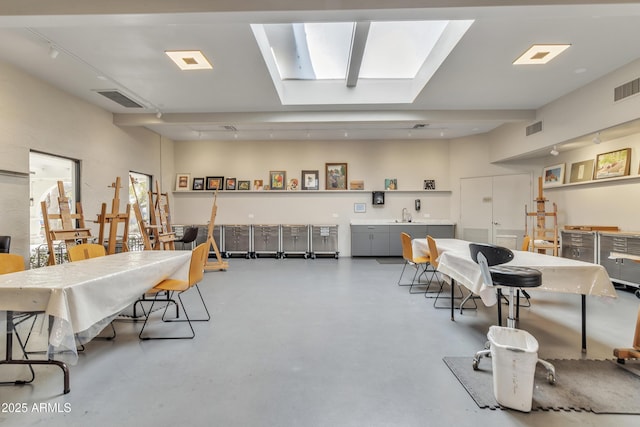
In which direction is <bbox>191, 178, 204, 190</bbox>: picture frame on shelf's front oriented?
toward the camera

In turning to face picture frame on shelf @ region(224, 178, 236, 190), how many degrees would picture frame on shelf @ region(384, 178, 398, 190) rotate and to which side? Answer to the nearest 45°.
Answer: approximately 90° to its right

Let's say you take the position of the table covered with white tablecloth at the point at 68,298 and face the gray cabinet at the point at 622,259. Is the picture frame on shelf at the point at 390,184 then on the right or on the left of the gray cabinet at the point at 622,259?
left

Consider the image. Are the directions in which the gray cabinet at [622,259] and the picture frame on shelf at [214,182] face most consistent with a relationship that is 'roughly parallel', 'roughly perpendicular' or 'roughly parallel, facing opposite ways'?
roughly perpendicular

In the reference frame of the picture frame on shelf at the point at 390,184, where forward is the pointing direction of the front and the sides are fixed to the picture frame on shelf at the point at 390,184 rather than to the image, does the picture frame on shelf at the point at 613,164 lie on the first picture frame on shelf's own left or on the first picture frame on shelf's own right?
on the first picture frame on shelf's own left

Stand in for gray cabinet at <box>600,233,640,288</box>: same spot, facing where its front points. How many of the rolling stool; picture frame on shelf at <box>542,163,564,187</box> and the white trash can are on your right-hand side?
1

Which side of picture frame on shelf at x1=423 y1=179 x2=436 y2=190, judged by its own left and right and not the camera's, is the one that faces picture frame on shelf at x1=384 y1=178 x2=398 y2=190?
right

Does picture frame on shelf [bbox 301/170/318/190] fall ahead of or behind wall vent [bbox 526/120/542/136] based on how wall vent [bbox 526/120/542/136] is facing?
ahead

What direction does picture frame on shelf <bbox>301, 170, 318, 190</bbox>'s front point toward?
toward the camera

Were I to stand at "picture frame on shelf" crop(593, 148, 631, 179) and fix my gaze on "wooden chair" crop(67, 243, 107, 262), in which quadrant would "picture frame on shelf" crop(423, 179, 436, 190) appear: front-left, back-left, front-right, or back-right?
front-right

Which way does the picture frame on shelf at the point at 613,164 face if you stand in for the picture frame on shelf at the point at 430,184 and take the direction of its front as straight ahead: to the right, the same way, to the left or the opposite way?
to the right

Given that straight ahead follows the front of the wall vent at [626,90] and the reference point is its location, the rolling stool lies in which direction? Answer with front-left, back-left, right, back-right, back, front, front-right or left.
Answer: front-left

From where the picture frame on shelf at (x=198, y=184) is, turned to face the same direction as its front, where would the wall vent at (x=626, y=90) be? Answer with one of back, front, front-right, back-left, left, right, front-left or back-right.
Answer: front-left

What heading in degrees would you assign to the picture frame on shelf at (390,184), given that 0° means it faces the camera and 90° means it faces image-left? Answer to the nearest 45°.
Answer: approximately 0°

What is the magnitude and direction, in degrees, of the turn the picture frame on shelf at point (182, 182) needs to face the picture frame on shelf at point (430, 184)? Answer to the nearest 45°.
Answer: approximately 45° to its left

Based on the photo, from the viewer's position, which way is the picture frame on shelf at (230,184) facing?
facing the viewer

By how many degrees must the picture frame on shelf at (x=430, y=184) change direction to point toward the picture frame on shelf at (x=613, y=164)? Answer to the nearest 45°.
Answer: approximately 45° to its left

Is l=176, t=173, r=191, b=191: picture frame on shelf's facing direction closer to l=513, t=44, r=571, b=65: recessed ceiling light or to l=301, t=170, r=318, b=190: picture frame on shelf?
the recessed ceiling light
